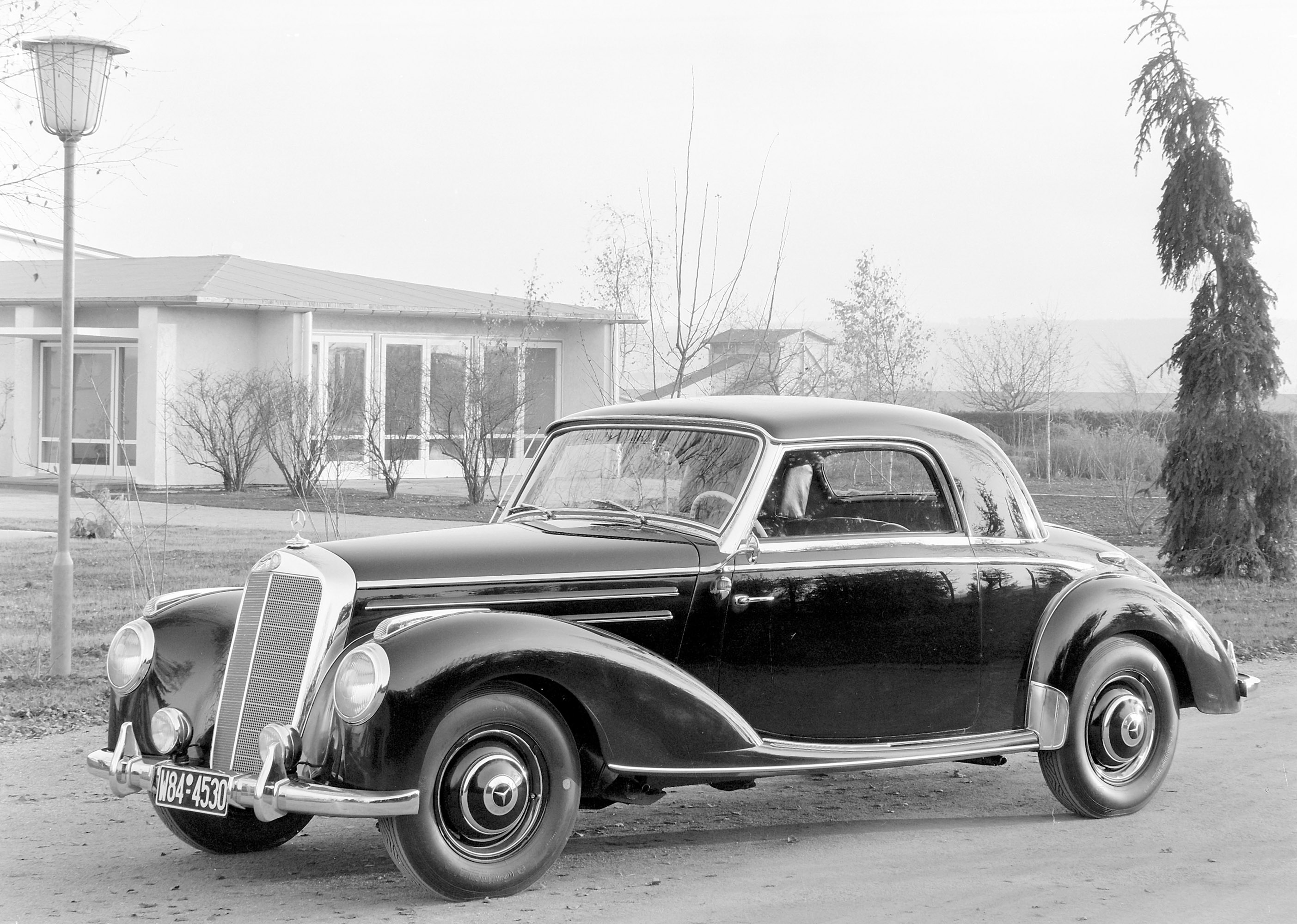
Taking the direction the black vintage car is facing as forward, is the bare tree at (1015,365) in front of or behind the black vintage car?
behind

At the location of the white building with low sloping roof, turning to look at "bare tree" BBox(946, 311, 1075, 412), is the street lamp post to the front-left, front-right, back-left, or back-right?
back-right

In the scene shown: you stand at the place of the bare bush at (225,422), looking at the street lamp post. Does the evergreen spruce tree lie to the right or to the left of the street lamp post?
left

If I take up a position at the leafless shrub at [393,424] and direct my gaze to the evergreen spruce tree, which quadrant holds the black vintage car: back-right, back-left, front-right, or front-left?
front-right

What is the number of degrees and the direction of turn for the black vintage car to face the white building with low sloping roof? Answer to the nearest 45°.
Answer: approximately 135° to its right

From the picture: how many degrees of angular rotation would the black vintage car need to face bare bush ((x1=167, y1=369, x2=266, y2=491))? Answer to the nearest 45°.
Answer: approximately 135° to its right

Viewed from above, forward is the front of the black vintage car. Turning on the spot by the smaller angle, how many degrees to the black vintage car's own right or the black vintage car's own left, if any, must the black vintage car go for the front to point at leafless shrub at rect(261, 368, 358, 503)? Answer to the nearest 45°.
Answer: approximately 135° to the black vintage car's own right

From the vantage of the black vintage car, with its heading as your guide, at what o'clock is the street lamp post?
The street lamp post is roughly at 3 o'clock from the black vintage car.

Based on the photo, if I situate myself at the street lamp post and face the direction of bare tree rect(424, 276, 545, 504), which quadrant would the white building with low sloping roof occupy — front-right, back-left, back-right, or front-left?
front-left

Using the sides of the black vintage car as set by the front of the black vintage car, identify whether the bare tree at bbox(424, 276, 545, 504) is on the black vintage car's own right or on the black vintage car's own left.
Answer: on the black vintage car's own right

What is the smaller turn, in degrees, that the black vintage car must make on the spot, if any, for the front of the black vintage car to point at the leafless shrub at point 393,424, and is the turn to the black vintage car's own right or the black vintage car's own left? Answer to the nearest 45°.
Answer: approximately 135° to the black vintage car's own right

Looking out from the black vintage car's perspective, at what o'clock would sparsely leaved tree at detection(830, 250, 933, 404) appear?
The sparsely leaved tree is roughly at 5 o'clock from the black vintage car.
